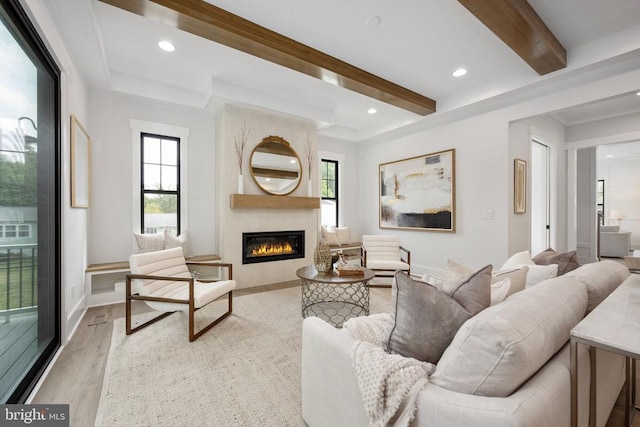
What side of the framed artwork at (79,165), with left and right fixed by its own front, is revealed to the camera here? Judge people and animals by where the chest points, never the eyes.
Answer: right

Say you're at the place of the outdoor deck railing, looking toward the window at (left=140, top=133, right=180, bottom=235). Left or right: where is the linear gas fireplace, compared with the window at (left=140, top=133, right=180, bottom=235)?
right

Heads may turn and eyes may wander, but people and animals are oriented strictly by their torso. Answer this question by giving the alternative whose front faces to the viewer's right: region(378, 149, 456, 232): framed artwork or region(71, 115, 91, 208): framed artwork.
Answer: region(71, 115, 91, 208): framed artwork

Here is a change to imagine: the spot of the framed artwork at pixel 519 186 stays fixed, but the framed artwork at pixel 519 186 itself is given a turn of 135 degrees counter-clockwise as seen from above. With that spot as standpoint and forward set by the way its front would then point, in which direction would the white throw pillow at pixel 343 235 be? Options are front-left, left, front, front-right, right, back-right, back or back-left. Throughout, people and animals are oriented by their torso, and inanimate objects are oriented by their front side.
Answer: left

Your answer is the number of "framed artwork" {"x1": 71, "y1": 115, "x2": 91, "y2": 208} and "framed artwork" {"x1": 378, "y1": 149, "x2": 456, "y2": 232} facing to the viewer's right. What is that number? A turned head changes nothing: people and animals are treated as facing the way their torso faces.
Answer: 1

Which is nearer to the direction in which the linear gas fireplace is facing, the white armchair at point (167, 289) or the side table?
the side table

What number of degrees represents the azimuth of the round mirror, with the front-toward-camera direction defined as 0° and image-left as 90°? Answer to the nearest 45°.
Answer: approximately 315°

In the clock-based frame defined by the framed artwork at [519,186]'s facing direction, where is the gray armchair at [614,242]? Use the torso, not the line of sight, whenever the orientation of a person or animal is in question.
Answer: The gray armchair is roughly at 8 o'clock from the framed artwork.

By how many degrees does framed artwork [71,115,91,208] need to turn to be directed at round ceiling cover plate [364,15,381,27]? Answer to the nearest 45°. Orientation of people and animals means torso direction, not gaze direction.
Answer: approximately 45° to its right

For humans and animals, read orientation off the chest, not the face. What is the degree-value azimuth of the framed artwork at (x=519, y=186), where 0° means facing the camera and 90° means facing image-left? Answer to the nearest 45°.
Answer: approximately 315°
